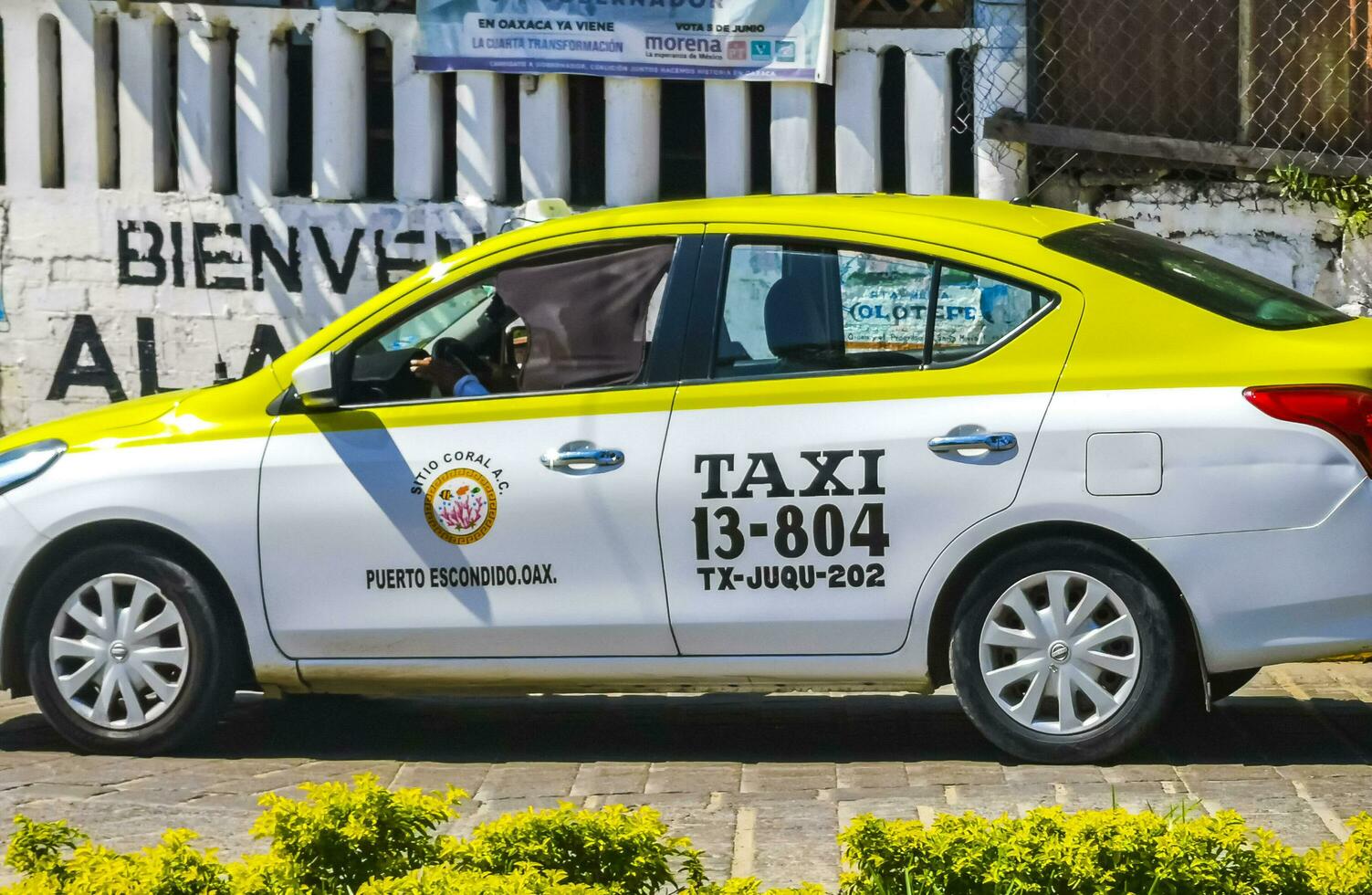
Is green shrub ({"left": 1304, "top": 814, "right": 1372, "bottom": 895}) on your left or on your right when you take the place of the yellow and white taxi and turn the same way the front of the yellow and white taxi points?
on your left

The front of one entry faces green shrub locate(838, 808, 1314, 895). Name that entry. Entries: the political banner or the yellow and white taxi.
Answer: the political banner

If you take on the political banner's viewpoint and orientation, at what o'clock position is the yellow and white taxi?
The yellow and white taxi is roughly at 12 o'clock from the political banner.

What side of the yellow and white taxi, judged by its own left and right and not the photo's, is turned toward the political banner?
right

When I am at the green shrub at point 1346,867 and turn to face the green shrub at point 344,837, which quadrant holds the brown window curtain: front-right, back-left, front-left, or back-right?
front-right

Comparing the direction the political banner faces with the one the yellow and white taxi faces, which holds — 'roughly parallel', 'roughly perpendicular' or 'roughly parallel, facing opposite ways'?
roughly perpendicular

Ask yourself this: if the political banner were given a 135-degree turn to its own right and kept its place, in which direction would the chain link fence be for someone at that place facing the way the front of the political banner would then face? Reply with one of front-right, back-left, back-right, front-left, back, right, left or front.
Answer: back-right

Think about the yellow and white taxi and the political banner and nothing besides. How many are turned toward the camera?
1

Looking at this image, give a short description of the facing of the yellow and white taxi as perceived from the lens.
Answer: facing to the left of the viewer

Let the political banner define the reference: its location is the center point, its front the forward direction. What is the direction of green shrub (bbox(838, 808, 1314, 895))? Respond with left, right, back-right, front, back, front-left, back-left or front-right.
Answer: front

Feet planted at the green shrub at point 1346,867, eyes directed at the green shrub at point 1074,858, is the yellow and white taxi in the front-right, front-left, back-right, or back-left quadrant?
front-right

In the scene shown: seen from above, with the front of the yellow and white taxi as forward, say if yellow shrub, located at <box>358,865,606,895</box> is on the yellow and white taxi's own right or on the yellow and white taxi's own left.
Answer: on the yellow and white taxi's own left

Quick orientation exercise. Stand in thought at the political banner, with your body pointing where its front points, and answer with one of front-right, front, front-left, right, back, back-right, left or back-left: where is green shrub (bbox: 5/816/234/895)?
front

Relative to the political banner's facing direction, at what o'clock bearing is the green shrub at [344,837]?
The green shrub is roughly at 12 o'clock from the political banner.

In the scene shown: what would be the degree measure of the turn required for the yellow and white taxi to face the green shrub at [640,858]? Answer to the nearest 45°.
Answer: approximately 90° to its left

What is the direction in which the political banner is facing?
toward the camera
